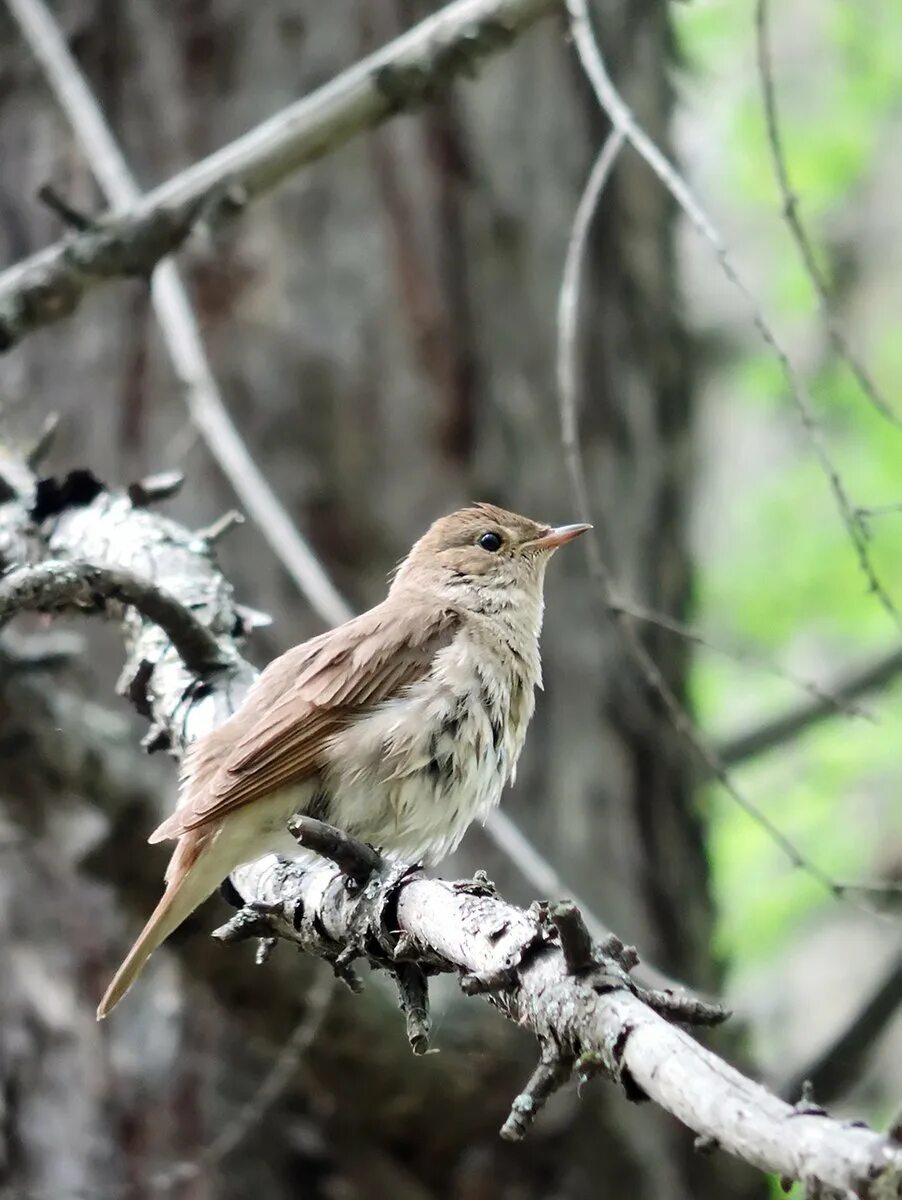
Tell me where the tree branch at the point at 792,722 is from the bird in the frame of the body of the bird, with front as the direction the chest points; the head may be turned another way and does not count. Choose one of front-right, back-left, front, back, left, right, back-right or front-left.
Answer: front-left

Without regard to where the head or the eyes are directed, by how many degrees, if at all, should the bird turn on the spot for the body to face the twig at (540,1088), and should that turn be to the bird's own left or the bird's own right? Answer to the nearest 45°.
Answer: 0° — it already faces it

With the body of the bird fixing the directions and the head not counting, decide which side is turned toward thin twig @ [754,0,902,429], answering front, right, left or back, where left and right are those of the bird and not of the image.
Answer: left

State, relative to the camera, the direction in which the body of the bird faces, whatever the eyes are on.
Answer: to the viewer's right
